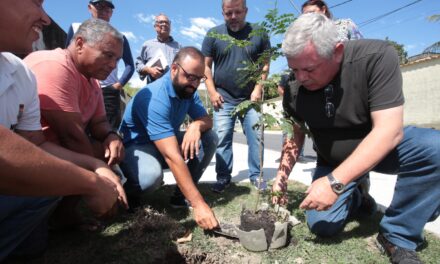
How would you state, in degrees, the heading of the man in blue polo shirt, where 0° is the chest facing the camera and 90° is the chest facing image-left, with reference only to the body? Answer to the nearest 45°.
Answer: approximately 315°

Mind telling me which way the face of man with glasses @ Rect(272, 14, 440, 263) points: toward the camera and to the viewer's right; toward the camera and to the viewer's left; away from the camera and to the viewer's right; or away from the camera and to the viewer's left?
toward the camera and to the viewer's left

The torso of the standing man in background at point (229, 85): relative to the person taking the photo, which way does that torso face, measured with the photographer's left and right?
facing the viewer

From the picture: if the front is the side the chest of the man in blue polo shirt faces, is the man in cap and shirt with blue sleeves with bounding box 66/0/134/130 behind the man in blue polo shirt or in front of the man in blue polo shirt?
behind

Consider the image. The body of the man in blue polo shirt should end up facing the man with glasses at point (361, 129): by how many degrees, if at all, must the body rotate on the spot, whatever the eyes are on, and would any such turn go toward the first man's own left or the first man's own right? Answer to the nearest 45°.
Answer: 0° — they already face them

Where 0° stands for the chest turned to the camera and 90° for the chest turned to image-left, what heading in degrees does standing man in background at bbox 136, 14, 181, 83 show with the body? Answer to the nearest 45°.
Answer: approximately 0°

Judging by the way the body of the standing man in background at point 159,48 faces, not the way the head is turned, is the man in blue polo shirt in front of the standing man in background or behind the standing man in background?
in front

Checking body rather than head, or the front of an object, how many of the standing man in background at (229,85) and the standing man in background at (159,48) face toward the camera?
2

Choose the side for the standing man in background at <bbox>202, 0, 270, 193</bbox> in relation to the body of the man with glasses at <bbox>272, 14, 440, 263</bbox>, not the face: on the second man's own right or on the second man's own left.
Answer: on the second man's own right
